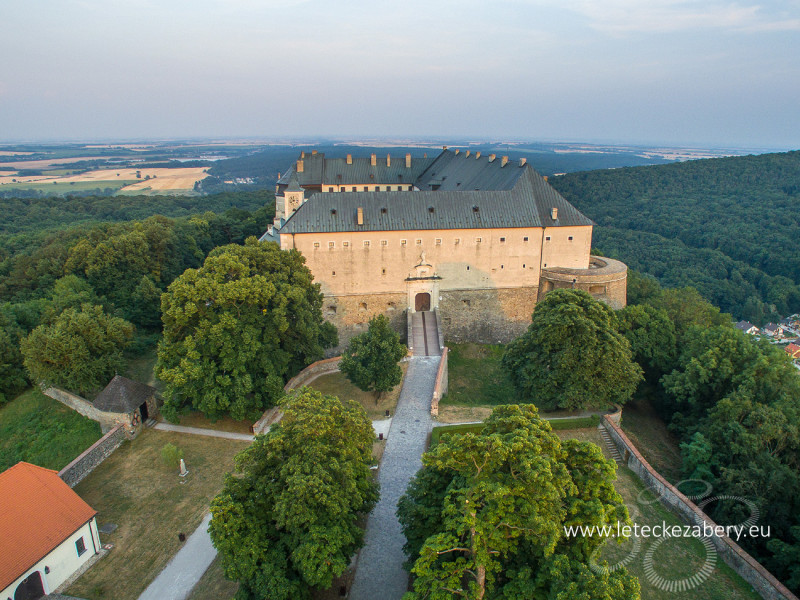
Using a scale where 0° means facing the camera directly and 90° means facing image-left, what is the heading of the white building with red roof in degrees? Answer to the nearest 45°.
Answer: approximately 315°

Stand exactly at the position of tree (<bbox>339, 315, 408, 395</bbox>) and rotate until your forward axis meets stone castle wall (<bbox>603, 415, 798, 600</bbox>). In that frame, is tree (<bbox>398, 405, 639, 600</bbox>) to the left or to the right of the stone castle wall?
right

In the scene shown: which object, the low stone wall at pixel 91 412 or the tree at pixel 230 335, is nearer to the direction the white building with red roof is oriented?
the tree

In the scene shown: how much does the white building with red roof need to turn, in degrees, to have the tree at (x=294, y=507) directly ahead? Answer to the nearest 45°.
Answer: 0° — it already faces it

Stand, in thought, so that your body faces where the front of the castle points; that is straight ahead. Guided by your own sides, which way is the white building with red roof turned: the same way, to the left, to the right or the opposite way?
to the left

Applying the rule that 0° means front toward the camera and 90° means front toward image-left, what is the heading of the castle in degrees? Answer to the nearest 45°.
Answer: approximately 0°

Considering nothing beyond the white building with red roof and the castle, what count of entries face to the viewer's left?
0

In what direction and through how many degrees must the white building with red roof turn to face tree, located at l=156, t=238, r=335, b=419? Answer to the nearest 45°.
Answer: approximately 90° to its left

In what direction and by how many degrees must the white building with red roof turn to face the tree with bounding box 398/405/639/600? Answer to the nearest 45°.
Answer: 0° — it already faces it

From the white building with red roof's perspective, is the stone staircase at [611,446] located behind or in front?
in front

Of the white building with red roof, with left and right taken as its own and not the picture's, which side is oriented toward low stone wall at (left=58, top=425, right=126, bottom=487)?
left

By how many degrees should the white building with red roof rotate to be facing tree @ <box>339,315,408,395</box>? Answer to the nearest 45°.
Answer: approximately 45° to its left

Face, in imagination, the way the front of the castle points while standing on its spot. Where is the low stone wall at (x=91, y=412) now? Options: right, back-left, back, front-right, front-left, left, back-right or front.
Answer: front-right

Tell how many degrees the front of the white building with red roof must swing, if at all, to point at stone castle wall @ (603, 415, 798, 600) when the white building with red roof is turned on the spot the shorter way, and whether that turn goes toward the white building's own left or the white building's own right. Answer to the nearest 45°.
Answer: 0° — it already faces it
